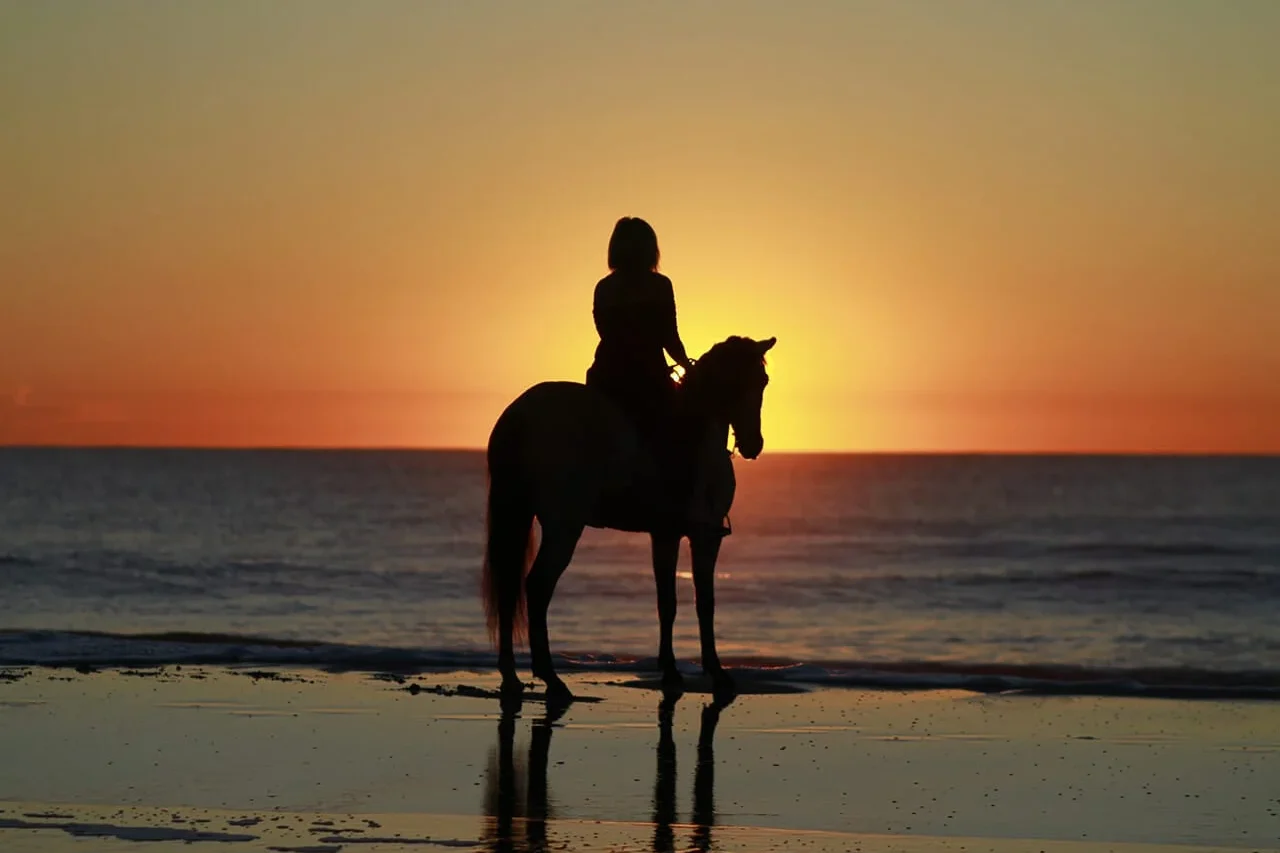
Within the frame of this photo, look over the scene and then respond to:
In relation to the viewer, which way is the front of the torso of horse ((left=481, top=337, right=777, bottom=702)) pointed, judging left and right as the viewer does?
facing away from the viewer and to the right of the viewer

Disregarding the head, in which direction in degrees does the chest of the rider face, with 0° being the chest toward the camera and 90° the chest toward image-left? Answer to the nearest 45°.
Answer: approximately 225°
